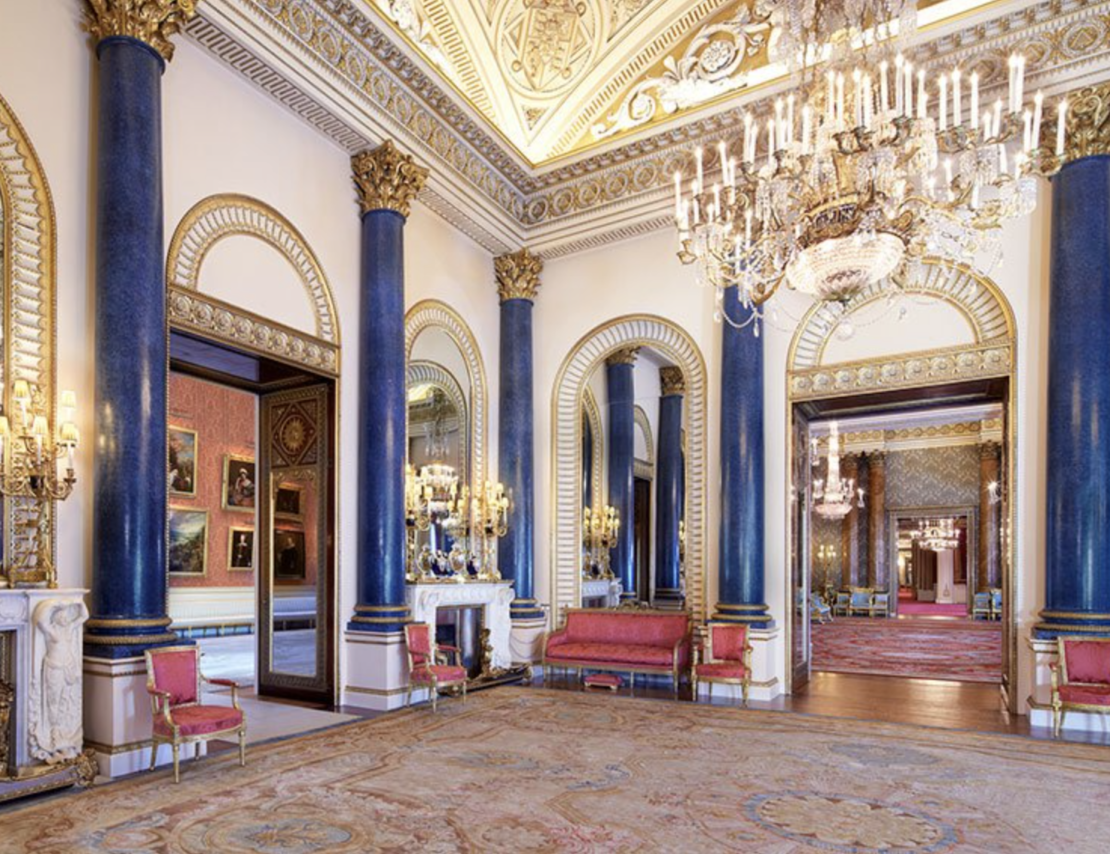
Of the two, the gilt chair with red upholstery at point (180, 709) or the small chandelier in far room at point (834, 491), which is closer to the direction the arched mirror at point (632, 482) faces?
the gilt chair with red upholstery

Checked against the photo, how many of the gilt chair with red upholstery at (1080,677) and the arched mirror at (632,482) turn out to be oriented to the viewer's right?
0

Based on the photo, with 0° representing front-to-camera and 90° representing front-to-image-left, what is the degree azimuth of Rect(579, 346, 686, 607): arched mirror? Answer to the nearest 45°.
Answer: approximately 45°

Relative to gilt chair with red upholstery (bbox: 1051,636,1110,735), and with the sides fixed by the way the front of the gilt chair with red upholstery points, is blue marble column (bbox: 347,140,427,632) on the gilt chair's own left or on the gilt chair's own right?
on the gilt chair's own right

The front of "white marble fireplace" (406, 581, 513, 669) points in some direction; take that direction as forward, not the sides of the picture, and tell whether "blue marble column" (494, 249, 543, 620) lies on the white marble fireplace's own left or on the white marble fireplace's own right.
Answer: on the white marble fireplace's own left

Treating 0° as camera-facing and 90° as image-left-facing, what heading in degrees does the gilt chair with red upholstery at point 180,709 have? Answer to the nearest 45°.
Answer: approximately 315°

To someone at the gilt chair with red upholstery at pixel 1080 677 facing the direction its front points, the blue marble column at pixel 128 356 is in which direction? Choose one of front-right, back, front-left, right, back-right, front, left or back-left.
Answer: front-right

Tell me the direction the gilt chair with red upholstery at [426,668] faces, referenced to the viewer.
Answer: facing the viewer and to the right of the viewer

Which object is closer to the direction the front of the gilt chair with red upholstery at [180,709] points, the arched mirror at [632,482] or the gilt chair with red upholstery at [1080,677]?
the gilt chair with red upholstery

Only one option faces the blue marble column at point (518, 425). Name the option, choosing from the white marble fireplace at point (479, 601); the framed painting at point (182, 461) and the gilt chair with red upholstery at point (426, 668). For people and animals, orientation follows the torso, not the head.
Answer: the framed painting
